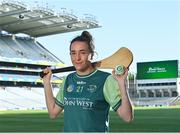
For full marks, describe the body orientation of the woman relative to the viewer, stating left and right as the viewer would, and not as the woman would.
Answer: facing the viewer and to the left of the viewer
